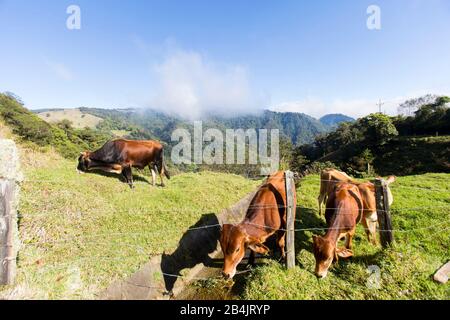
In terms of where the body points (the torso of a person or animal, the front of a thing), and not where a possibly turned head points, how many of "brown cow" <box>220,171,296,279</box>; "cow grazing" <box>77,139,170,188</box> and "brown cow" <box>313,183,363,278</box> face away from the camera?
0

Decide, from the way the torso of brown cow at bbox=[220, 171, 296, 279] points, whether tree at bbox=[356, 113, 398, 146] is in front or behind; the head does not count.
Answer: behind

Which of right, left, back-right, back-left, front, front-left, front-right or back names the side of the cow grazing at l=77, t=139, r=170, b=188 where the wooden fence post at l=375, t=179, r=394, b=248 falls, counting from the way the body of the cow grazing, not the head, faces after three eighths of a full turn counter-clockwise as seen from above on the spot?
front

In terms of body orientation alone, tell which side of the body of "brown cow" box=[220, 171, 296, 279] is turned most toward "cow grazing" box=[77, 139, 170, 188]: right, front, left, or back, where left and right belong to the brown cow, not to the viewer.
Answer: right

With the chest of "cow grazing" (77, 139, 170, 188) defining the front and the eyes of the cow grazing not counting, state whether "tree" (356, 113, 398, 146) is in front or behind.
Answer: behind

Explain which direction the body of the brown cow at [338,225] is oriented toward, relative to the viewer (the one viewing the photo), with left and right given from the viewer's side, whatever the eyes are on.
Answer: facing the viewer and to the left of the viewer

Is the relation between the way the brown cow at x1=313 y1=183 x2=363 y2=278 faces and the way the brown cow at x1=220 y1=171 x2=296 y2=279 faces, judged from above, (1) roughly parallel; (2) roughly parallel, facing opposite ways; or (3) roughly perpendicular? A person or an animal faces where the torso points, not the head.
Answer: roughly parallel

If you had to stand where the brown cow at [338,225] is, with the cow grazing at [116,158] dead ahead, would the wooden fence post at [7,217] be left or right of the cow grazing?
left

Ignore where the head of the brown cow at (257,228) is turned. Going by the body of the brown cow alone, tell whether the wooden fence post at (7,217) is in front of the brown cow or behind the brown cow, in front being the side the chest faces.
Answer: in front

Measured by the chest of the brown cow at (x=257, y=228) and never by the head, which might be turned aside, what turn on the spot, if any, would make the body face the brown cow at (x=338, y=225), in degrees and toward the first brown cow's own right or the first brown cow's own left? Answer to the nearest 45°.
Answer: approximately 135° to the first brown cow's own left

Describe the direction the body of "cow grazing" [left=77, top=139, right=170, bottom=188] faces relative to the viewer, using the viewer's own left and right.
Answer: facing to the left of the viewer

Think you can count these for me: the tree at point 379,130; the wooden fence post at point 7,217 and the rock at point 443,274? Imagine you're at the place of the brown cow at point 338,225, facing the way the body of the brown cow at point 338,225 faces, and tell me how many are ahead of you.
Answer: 1
